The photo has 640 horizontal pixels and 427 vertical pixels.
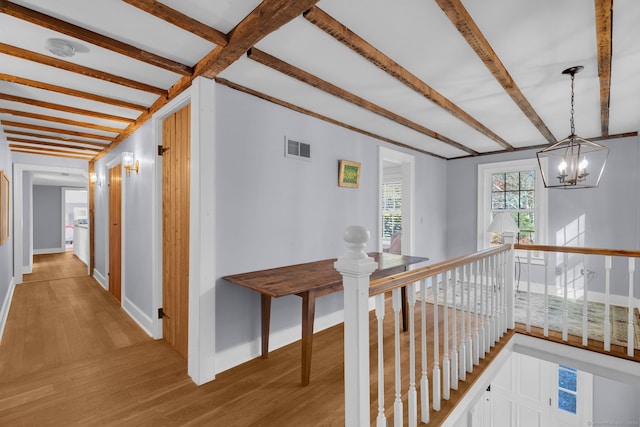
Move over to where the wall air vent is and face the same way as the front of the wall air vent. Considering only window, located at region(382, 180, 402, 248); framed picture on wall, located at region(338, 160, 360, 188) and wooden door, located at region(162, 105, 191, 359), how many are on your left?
2

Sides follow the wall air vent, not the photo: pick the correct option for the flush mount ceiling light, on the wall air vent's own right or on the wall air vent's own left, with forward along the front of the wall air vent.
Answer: on the wall air vent's own right

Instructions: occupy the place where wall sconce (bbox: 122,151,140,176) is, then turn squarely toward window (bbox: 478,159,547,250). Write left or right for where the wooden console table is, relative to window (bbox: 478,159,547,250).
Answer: right

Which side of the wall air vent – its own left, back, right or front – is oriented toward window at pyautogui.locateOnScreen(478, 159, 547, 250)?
left

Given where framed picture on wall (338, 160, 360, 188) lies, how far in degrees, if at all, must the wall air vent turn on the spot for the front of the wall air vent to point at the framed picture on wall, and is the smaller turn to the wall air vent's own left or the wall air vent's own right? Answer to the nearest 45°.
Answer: approximately 90° to the wall air vent's own left

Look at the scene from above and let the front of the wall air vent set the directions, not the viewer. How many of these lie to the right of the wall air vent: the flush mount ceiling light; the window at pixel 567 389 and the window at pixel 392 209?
1

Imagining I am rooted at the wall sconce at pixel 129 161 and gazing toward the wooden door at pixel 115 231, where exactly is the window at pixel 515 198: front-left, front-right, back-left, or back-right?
back-right

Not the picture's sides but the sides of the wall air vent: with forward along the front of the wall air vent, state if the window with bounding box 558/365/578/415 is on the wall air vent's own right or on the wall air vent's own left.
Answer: on the wall air vent's own left

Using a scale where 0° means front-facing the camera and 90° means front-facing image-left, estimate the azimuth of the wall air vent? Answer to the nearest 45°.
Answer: approximately 315°

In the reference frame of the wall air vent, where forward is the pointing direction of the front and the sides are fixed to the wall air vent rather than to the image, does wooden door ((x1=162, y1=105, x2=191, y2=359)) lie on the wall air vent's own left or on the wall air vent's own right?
on the wall air vent's own right

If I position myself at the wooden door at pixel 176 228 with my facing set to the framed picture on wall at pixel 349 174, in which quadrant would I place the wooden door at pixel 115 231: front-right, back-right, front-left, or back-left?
back-left
